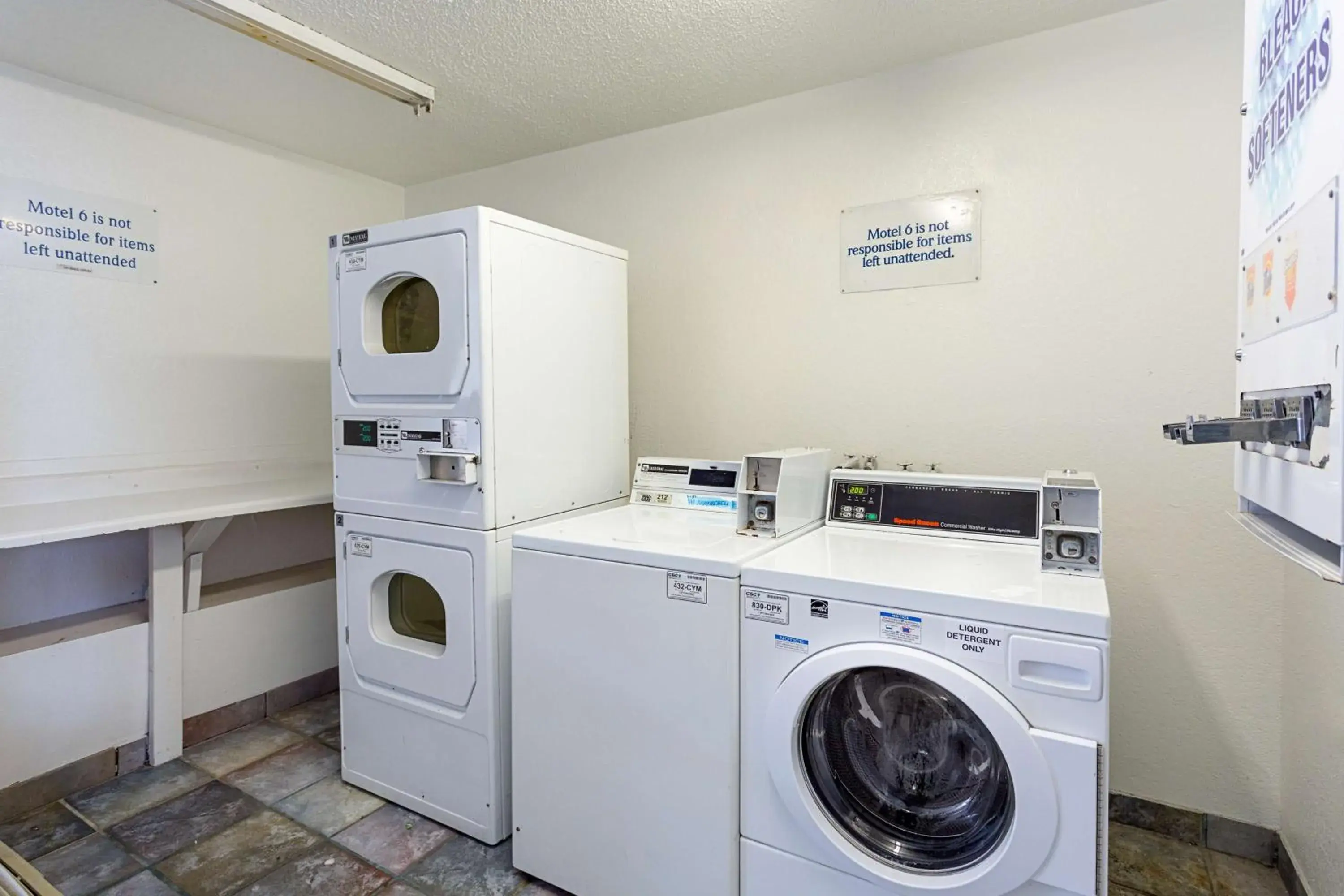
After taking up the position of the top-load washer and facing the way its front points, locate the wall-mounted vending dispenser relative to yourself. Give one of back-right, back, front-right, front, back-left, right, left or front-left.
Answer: left

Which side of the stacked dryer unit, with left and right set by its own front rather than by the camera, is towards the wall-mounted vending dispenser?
left

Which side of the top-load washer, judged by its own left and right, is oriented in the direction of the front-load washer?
left

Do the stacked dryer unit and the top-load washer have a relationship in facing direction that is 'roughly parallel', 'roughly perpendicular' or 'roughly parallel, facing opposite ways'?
roughly parallel

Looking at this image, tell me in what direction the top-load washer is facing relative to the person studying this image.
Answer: facing the viewer and to the left of the viewer

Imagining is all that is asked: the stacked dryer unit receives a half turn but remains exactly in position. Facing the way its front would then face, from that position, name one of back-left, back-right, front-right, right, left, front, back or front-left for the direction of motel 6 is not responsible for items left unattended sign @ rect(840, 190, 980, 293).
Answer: front-right

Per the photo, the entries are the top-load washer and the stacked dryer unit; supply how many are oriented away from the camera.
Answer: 0

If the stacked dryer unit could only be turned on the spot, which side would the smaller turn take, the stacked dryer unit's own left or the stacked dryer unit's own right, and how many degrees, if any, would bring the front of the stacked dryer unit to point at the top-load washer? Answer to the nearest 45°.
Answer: approximately 90° to the stacked dryer unit's own left

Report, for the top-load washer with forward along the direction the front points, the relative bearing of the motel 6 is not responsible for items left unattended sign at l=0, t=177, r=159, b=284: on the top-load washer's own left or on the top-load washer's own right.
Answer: on the top-load washer's own right

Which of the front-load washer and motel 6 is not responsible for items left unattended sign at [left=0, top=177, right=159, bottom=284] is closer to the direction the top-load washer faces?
the motel 6 is not responsible for items left unattended sign

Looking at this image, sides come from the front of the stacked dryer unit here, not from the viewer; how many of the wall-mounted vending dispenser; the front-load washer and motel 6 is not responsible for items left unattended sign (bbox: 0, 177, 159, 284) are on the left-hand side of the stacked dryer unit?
2
